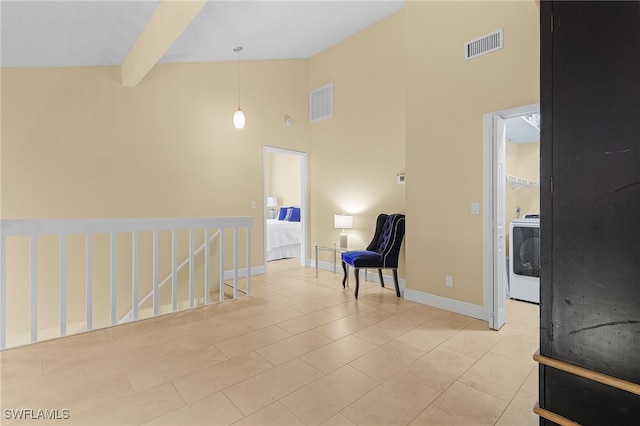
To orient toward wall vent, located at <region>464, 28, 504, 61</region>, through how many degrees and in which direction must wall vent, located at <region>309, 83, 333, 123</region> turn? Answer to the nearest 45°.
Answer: approximately 90° to its left

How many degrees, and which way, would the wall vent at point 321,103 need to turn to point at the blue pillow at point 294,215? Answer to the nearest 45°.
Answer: approximately 135° to its right

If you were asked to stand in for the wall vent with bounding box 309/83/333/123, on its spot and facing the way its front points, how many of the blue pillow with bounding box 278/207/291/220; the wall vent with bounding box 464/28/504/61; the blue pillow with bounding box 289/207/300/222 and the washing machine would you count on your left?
2

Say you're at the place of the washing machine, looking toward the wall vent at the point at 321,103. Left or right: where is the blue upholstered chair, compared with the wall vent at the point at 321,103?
left

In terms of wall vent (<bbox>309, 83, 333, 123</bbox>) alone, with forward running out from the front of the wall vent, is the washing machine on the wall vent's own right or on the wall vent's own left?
on the wall vent's own left

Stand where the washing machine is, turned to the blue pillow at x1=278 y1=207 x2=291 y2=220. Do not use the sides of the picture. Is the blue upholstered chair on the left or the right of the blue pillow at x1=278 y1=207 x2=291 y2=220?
left

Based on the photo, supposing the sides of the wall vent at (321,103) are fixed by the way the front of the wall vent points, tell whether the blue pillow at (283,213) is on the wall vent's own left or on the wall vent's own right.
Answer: on the wall vent's own right

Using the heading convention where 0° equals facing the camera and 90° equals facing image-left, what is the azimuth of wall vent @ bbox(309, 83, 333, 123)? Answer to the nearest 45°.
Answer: approximately 45°

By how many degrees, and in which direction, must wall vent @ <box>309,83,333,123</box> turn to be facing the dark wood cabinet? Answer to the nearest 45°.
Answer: approximately 45° to its left
